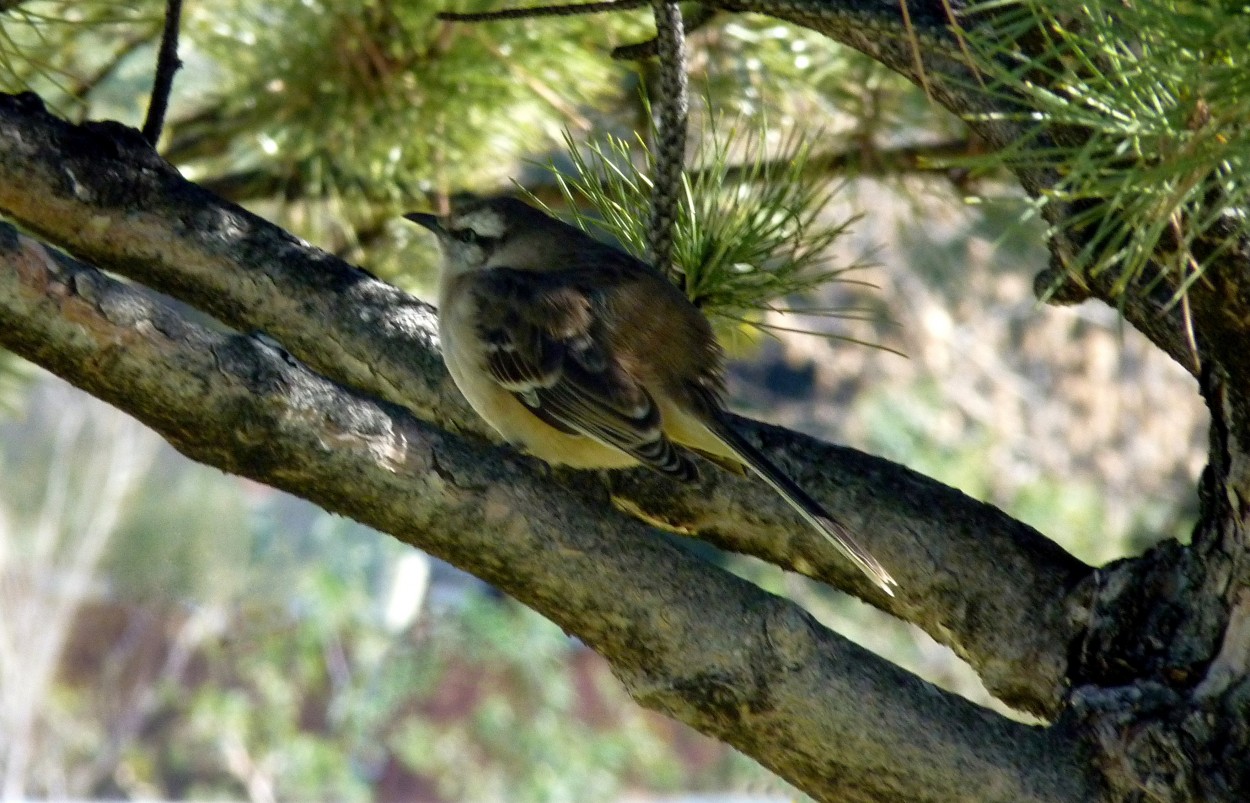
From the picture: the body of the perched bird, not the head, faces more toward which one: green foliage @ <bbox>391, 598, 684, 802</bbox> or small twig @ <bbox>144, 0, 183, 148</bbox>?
the small twig

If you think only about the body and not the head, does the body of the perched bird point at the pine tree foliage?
no

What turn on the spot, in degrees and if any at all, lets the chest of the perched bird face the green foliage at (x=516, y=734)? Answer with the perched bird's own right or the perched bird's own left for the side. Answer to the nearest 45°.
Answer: approximately 90° to the perched bird's own right

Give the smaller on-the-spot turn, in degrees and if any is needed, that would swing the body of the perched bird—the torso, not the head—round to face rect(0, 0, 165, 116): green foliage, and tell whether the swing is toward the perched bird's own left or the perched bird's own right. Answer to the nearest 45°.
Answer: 0° — it already faces it

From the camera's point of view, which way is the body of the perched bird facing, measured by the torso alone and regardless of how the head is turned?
to the viewer's left
